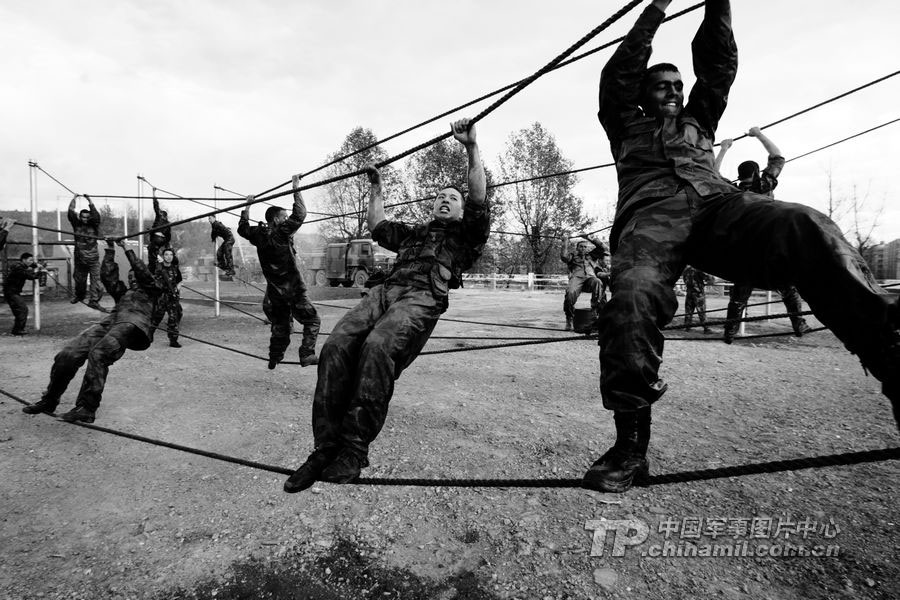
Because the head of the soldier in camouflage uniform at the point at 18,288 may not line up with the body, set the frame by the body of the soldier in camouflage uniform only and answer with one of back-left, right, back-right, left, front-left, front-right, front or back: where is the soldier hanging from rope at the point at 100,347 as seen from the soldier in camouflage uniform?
right

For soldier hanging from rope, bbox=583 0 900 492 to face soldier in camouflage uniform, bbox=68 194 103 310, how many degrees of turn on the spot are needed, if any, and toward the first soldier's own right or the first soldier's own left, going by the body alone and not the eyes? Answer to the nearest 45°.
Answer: approximately 90° to the first soldier's own right

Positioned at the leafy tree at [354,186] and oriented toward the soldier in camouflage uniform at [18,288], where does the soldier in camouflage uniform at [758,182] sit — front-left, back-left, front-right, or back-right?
front-left

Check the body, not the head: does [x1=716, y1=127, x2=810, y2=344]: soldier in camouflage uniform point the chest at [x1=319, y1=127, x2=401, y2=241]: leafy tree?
no

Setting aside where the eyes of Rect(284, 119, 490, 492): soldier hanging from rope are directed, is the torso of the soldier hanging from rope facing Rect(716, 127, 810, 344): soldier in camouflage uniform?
no

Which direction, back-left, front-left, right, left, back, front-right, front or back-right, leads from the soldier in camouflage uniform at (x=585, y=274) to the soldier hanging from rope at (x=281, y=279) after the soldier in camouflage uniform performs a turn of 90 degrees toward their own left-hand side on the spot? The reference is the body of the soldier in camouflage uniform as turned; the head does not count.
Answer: back-right

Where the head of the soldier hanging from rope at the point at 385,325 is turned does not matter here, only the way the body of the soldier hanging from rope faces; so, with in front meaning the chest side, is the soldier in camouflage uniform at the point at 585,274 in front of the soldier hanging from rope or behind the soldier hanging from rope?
behind

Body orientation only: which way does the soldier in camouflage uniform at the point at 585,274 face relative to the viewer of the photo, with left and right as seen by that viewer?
facing the viewer

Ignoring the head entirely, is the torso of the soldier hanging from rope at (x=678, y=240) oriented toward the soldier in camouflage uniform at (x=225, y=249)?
no

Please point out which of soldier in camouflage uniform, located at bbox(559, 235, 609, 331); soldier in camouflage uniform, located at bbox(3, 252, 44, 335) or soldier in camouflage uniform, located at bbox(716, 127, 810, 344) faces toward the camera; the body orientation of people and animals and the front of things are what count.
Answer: soldier in camouflage uniform, located at bbox(559, 235, 609, 331)

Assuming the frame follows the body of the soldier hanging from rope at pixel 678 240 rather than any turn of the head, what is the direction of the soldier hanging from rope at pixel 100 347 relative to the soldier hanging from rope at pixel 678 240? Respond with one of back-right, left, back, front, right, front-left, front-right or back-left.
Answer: right

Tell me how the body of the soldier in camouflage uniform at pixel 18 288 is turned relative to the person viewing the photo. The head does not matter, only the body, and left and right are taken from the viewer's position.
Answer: facing to the right of the viewer

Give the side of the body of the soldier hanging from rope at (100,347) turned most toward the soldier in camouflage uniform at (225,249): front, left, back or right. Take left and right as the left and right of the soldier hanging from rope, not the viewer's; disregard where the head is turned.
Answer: back

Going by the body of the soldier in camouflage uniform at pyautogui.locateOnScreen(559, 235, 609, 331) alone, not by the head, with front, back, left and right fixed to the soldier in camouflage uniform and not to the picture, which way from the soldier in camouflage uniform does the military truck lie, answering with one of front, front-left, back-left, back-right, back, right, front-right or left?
back-right

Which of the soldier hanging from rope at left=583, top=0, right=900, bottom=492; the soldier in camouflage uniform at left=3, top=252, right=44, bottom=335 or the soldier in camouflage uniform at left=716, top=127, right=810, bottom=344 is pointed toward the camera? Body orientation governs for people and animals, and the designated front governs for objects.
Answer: the soldier hanging from rope

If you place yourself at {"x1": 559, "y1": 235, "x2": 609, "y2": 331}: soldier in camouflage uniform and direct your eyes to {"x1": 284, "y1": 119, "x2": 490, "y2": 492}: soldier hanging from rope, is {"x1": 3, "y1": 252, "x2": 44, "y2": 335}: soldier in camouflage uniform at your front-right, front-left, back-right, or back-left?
front-right

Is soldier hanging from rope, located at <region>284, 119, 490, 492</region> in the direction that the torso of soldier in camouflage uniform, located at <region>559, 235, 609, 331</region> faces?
yes
